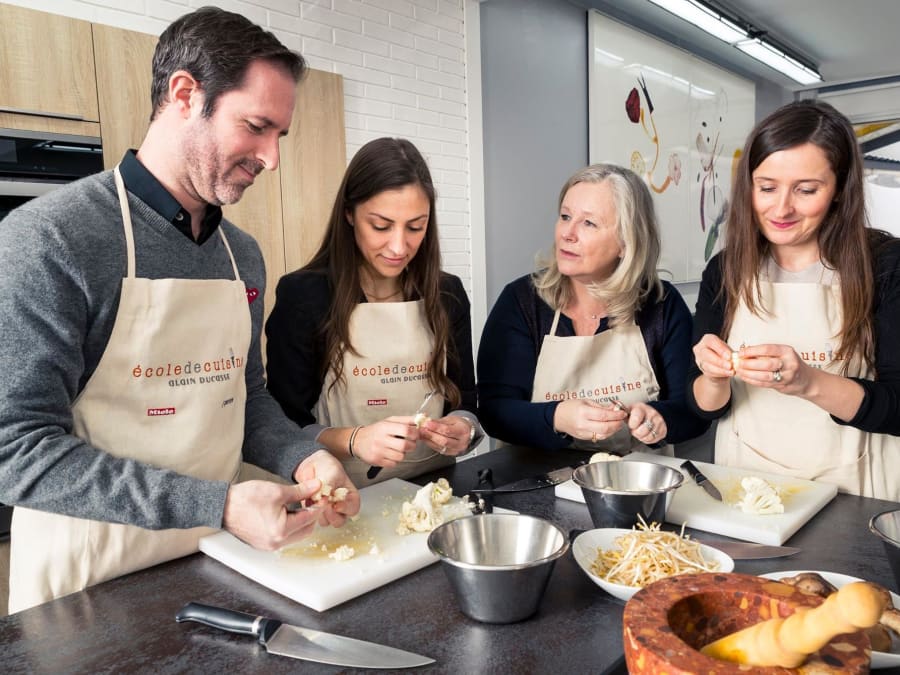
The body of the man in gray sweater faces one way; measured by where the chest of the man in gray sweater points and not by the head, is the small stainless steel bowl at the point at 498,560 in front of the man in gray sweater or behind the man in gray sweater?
in front

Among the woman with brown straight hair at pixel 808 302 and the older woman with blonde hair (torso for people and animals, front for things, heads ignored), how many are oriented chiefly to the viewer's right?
0

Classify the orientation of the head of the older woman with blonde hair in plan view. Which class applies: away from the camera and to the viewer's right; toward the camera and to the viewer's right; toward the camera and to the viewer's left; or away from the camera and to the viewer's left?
toward the camera and to the viewer's left

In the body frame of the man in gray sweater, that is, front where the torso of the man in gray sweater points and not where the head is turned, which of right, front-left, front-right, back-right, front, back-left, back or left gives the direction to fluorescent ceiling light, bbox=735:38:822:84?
left

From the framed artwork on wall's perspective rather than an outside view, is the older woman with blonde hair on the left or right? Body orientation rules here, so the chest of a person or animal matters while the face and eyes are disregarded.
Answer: on its right

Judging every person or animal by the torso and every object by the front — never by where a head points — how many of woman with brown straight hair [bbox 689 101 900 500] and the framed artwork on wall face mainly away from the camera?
0

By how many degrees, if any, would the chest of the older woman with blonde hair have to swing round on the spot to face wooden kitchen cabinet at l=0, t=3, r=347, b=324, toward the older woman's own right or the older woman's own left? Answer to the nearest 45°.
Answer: approximately 90° to the older woman's own right

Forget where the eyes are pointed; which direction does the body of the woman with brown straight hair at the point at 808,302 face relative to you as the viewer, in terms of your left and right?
facing the viewer and to the left of the viewer

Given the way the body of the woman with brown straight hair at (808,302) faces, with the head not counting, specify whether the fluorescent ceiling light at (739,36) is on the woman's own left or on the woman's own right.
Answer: on the woman's own right
